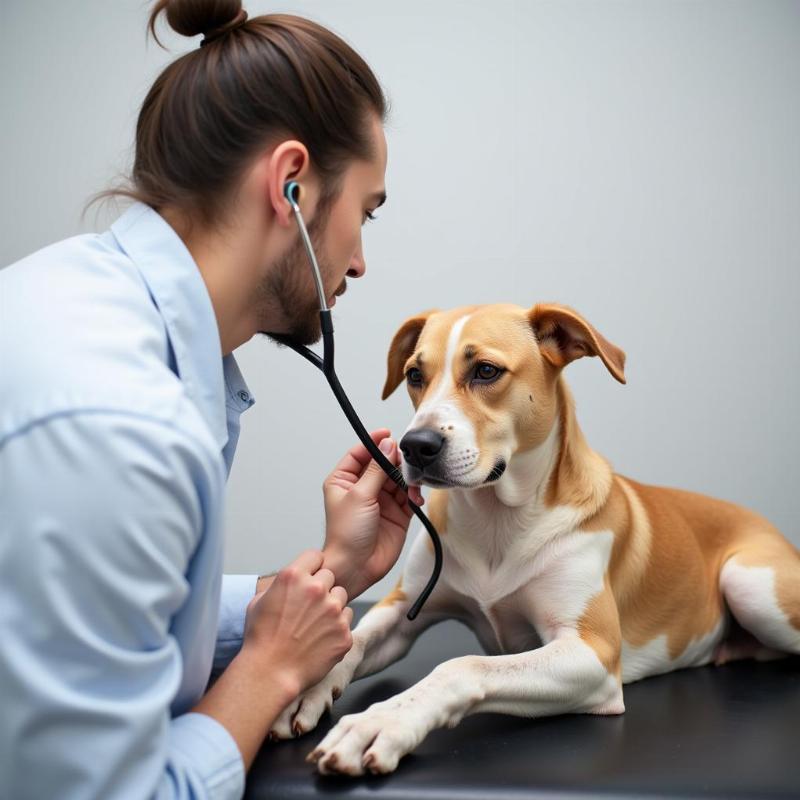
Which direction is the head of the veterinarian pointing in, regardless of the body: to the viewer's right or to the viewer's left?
to the viewer's right

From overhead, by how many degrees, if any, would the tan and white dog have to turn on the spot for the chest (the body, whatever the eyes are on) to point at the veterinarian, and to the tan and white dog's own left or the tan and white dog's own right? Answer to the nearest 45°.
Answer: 0° — it already faces them

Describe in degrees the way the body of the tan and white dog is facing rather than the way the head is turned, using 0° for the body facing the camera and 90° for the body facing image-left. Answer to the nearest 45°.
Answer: approximately 45°

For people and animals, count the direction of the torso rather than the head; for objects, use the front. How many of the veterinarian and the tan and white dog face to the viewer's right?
1

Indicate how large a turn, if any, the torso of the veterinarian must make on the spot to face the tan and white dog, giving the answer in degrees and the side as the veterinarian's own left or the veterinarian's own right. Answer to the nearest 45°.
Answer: approximately 45° to the veterinarian's own left

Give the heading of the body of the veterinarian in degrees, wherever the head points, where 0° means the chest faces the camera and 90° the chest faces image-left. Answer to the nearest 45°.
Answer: approximately 270°
